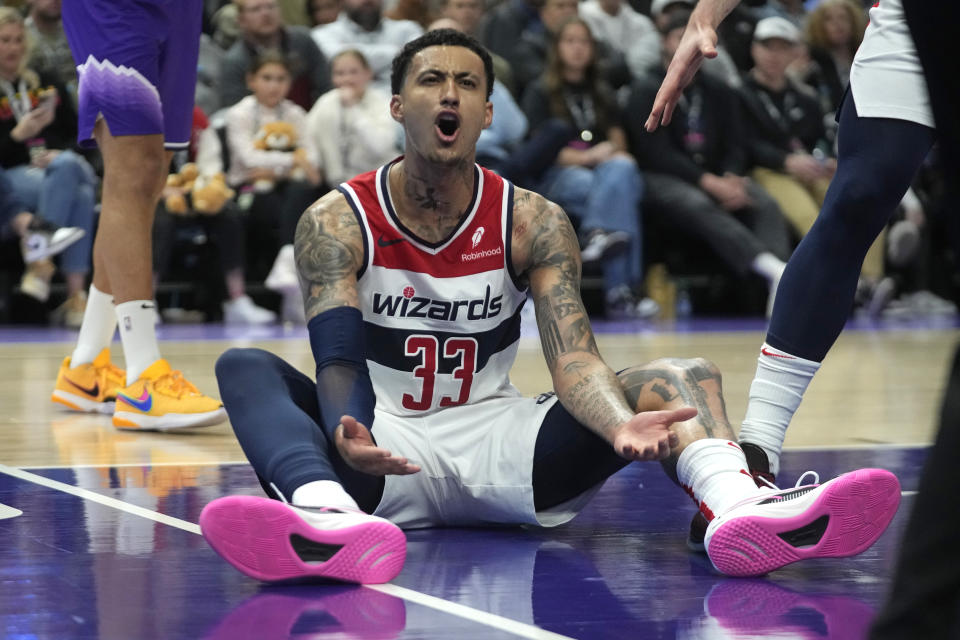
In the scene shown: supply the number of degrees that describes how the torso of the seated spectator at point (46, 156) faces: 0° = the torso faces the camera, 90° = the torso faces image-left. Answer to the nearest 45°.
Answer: approximately 315°

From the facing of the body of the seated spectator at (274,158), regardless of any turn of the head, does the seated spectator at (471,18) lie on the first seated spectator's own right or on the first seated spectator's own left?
on the first seated spectator's own left

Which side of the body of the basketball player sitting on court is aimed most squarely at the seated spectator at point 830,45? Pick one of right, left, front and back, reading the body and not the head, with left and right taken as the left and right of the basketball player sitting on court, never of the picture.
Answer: back

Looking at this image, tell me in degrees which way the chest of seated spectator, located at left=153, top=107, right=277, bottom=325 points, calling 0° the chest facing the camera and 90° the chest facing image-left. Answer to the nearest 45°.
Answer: approximately 0°

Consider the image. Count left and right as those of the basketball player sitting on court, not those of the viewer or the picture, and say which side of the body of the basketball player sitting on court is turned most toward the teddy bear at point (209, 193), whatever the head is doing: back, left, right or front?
back

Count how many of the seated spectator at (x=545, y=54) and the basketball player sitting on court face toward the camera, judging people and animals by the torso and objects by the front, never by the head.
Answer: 2
